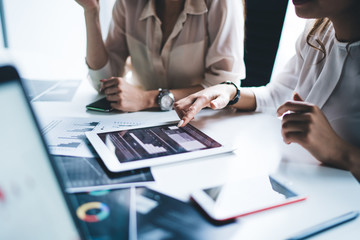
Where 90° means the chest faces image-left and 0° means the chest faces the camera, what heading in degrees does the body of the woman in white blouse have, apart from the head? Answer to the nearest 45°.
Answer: approximately 45°

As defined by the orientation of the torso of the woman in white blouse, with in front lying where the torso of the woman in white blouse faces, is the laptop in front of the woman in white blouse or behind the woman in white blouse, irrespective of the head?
in front
